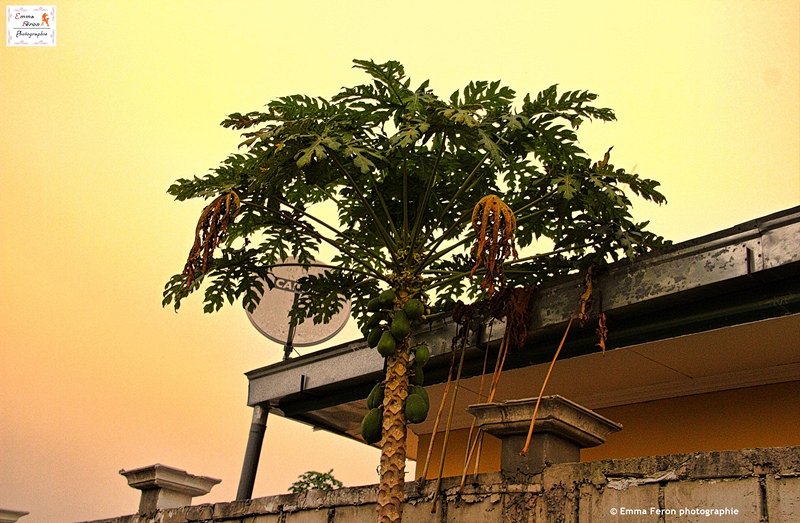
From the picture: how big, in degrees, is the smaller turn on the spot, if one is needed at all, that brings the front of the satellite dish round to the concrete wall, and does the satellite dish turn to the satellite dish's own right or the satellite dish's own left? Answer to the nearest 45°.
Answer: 0° — it already faces it

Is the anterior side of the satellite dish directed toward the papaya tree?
yes

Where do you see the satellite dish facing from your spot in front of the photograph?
facing the viewer
